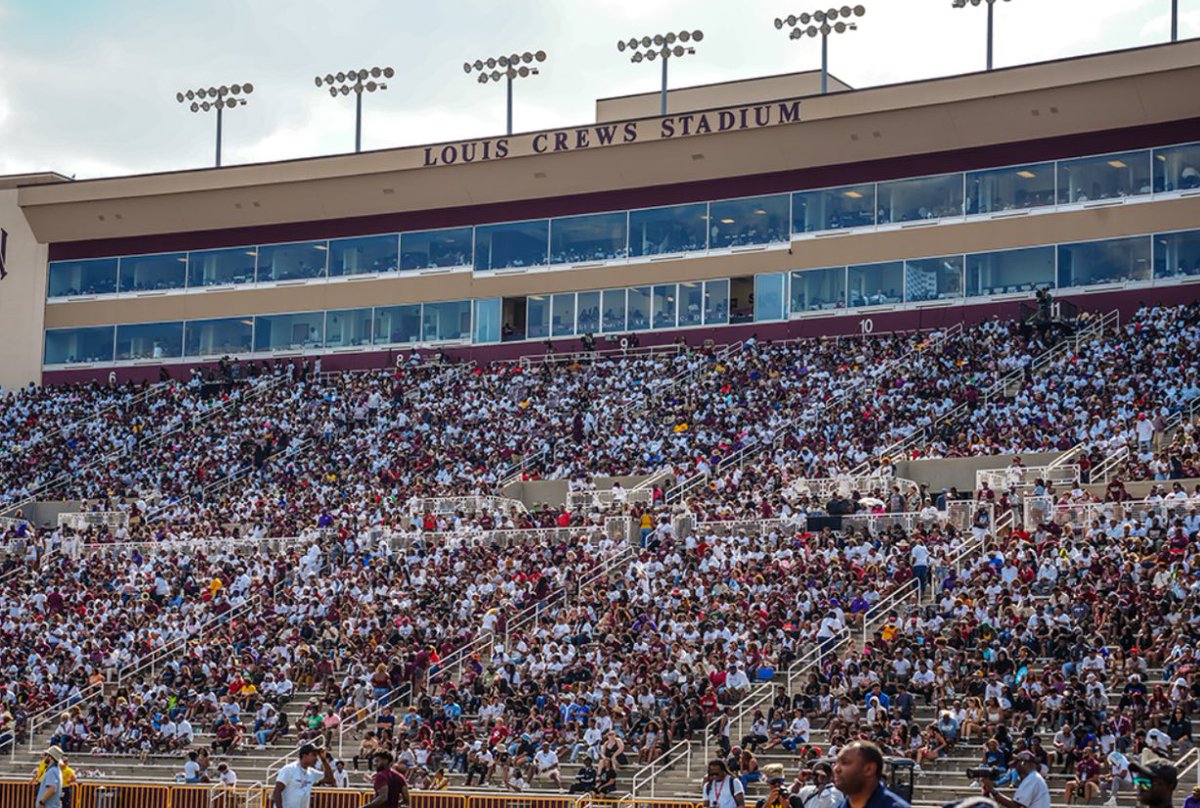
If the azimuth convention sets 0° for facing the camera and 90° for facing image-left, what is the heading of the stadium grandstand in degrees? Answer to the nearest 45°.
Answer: approximately 45°
